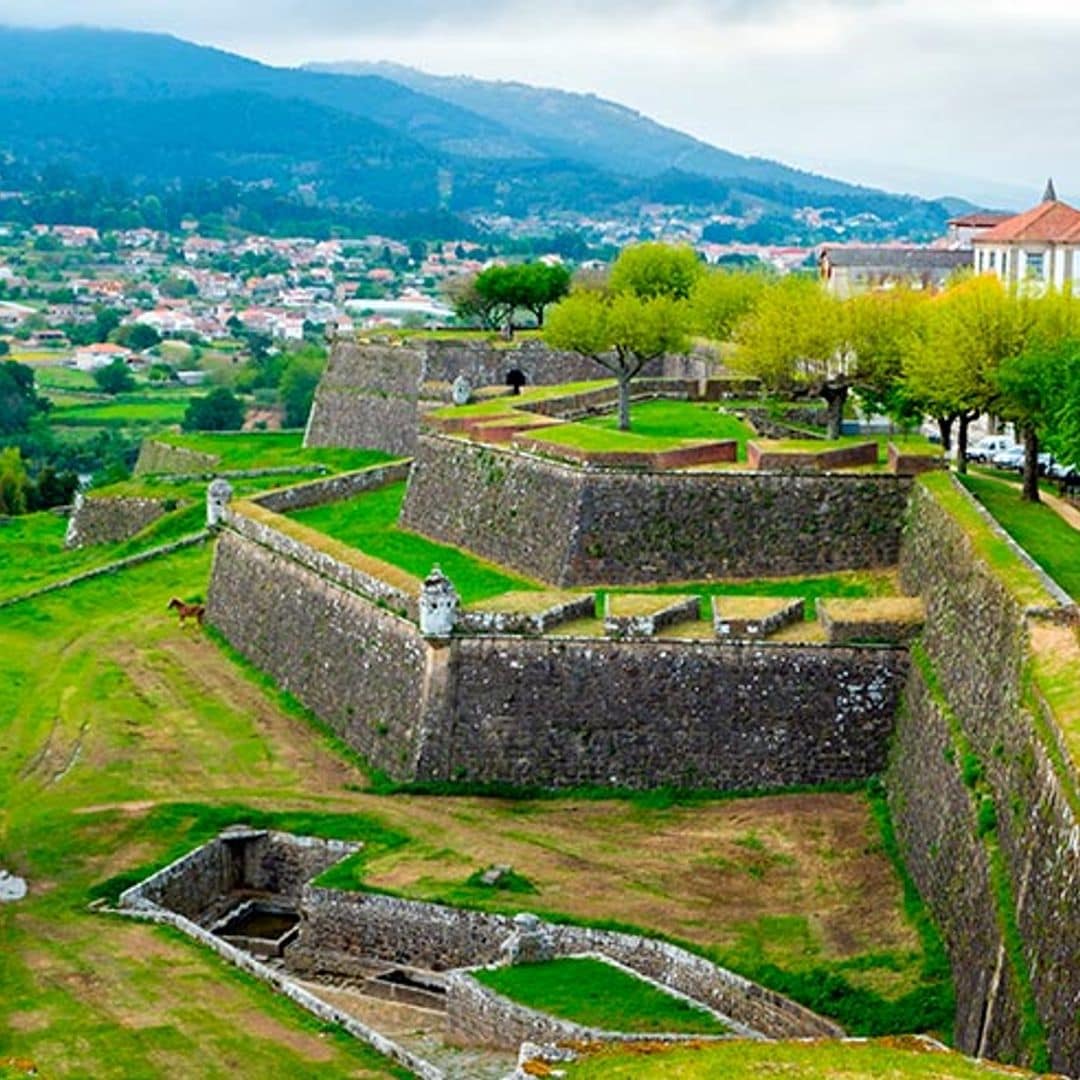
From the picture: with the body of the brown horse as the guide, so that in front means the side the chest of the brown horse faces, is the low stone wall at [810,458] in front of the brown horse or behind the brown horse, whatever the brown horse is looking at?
behind

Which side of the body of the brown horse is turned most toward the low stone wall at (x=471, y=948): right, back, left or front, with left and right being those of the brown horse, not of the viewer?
left

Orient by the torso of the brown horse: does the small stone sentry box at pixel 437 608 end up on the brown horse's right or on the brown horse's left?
on the brown horse's left

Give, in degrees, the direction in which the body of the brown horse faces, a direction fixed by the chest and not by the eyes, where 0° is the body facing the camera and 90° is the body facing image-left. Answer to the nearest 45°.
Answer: approximately 90°
